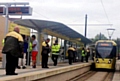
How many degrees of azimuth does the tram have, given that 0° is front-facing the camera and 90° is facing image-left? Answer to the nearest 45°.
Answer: approximately 0°

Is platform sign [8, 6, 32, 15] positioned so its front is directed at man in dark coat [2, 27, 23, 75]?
yes

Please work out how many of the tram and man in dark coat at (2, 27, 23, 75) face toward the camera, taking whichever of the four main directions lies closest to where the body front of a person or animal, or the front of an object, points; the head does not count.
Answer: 1

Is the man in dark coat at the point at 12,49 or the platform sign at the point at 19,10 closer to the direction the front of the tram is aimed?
the man in dark coat

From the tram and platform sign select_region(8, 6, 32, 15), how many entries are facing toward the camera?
2

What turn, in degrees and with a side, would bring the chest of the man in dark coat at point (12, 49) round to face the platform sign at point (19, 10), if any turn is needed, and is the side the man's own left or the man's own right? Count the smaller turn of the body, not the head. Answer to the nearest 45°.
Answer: approximately 45° to the man's own left

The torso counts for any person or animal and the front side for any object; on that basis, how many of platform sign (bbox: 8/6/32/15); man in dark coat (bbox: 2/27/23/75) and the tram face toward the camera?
2

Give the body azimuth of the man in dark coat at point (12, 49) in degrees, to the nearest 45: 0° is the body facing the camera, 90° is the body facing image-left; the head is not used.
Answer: approximately 225°

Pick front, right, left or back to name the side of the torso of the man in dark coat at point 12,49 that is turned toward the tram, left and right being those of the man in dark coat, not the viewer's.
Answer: front
